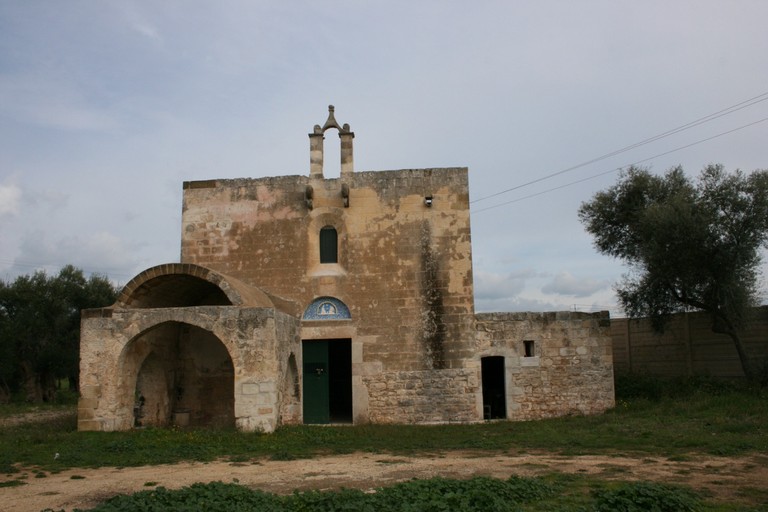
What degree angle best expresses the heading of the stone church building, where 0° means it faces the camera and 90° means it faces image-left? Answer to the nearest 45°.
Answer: approximately 0°

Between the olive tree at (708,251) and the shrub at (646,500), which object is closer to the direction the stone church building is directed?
the shrub

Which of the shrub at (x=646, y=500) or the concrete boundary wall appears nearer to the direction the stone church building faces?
the shrub

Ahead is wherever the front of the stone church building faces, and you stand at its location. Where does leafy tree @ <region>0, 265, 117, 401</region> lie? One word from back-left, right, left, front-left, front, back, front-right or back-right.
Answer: back-right

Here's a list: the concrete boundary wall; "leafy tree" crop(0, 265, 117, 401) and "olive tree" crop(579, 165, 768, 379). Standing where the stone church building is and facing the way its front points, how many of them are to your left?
2

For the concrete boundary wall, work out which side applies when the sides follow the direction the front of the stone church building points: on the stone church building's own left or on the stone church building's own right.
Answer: on the stone church building's own left

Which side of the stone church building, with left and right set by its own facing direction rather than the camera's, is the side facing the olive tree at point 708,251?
left

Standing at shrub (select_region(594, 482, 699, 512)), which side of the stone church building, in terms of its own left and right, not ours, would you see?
front

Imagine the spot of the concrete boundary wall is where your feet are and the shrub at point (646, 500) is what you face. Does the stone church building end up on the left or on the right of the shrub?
right

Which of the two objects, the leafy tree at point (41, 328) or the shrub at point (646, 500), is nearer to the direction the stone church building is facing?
the shrub
